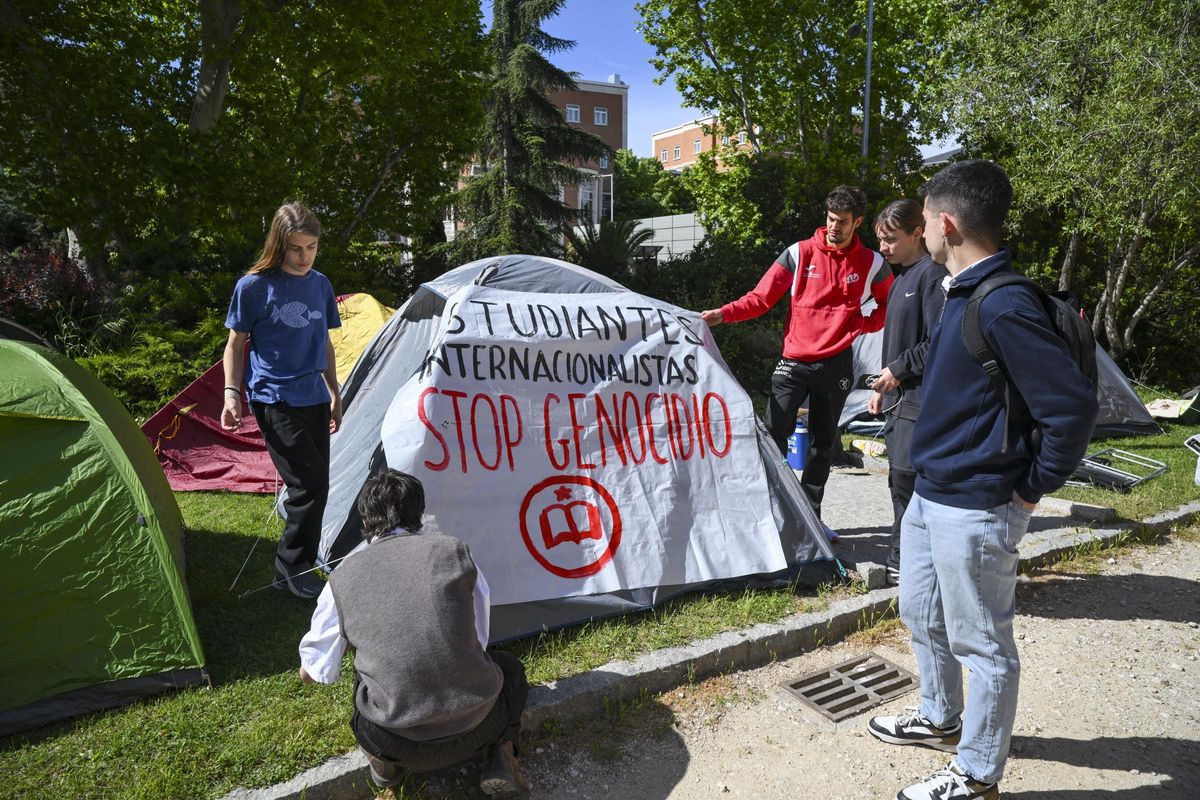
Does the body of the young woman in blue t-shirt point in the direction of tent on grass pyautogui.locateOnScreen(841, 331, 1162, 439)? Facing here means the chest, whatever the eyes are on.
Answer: no

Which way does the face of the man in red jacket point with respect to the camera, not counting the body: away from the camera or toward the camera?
toward the camera

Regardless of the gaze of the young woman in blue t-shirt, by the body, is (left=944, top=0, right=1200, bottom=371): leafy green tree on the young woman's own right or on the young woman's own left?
on the young woman's own left

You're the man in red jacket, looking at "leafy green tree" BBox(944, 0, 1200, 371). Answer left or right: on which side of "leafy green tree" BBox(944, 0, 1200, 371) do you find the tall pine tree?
left

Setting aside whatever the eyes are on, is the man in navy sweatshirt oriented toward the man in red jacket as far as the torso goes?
no

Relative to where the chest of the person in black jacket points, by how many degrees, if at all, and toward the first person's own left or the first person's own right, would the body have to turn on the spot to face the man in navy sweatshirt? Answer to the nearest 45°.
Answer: approximately 45° to the first person's own left

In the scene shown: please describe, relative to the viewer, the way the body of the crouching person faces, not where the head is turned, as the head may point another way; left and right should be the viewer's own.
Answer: facing away from the viewer

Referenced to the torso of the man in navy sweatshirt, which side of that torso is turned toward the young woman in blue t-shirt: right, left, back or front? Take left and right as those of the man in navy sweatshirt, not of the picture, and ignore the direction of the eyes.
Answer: front

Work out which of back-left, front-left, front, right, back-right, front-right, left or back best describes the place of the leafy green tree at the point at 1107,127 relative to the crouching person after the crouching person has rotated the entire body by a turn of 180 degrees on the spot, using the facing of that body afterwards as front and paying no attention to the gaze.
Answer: back-left

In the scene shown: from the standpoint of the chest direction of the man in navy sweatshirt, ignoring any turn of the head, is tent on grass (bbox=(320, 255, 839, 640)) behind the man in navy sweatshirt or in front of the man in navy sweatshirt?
in front

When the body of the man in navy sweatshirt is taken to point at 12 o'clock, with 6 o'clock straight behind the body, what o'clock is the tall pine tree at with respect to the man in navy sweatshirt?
The tall pine tree is roughly at 2 o'clock from the man in navy sweatshirt.

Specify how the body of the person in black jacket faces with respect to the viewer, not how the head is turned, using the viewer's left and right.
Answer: facing the viewer and to the left of the viewer

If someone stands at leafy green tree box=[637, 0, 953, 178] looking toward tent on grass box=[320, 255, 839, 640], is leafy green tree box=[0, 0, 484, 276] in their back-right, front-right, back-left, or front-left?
front-right

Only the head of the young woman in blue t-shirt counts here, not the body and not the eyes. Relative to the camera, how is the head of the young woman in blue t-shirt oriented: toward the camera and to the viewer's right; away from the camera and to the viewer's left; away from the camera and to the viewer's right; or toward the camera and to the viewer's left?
toward the camera and to the viewer's right

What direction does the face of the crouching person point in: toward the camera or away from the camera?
away from the camera

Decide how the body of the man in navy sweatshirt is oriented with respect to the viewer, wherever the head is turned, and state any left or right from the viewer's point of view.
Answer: facing to the left of the viewer

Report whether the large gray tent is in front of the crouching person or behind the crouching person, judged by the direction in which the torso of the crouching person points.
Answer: in front

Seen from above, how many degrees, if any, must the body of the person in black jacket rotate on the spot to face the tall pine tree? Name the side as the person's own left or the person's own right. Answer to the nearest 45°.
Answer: approximately 90° to the person's own right
